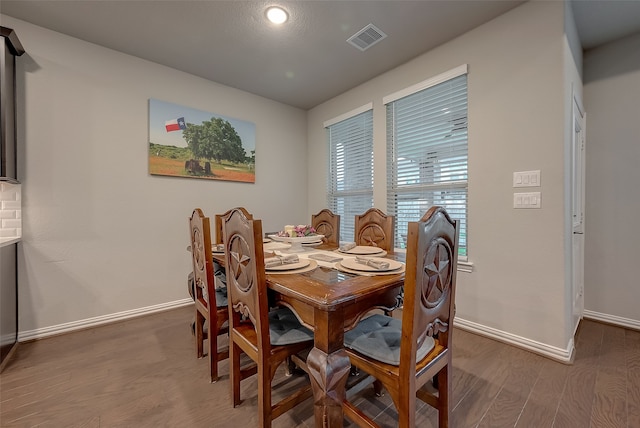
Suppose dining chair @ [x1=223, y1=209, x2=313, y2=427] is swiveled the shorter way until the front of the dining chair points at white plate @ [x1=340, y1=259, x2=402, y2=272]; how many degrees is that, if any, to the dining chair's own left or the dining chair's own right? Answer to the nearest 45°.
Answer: approximately 45° to the dining chair's own right

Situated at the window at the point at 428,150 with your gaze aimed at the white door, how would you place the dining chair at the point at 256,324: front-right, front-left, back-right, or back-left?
back-right

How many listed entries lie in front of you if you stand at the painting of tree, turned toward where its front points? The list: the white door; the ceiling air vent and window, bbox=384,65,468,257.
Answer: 3

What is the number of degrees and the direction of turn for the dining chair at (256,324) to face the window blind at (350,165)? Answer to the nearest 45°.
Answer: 0° — it already faces it

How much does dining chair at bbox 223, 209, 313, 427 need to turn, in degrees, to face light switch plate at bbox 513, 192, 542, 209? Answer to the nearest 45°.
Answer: approximately 45° to its right

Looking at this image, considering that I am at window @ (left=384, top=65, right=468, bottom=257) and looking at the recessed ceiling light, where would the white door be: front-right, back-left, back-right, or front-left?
back-left

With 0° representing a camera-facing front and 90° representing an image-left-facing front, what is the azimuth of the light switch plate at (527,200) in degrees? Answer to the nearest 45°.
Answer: approximately 0°

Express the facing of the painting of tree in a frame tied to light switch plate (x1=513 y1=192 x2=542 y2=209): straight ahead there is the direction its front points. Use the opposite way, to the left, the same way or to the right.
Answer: to the left

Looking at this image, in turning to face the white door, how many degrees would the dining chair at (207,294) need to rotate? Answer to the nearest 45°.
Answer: approximately 45° to its right

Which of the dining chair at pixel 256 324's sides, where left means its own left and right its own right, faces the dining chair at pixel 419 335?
right

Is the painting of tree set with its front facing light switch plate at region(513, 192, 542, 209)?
yes

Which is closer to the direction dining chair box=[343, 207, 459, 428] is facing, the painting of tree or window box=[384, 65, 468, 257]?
the painting of tree
